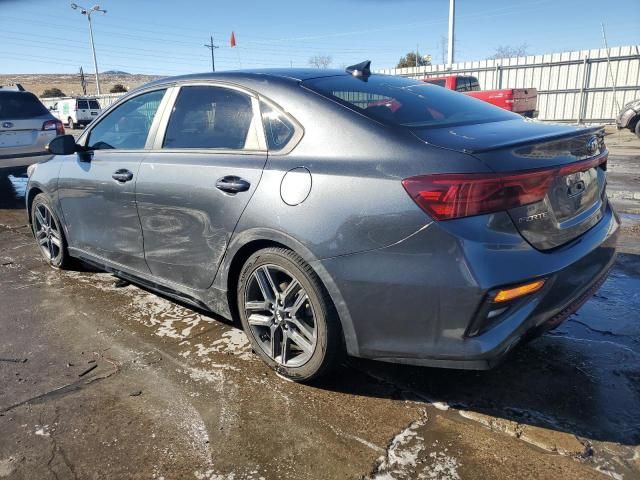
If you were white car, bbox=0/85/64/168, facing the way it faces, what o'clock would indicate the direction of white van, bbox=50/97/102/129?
white van, bbox=50/97/102/129 is roughly at 12 o'clock from white car, bbox=0/85/64/168.

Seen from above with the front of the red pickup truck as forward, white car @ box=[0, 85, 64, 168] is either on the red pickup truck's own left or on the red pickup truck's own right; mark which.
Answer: on the red pickup truck's own left

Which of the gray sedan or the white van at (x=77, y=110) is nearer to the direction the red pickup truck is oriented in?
the white van

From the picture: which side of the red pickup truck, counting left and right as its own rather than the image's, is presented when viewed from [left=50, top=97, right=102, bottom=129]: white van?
front

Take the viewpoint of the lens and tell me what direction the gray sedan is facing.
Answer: facing away from the viewer and to the left of the viewer

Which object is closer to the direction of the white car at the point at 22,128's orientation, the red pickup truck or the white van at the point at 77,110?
the white van

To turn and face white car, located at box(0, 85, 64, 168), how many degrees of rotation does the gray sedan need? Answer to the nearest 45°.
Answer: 0° — it already faces it

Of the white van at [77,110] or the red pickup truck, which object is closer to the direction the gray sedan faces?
the white van

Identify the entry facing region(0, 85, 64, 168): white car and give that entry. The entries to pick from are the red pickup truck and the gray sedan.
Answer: the gray sedan

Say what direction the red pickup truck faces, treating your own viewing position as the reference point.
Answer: facing away from the viewer and to the left of the viewer

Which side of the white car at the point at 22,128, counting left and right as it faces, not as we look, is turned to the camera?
back

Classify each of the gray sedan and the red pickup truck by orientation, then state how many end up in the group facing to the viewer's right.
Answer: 0

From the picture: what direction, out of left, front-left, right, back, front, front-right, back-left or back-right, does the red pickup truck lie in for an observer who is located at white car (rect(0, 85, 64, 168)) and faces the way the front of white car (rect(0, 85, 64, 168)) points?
right

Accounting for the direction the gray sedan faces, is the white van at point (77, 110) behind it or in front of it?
in front
